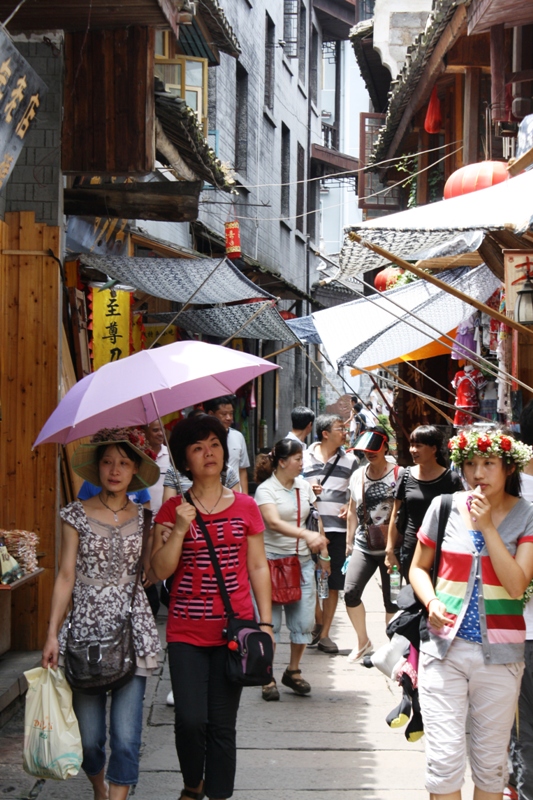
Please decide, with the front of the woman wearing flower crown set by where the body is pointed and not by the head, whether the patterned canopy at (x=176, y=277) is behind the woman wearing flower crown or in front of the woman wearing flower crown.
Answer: behind

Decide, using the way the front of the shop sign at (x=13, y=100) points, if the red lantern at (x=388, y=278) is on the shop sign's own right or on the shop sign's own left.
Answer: on the shop sign's own left

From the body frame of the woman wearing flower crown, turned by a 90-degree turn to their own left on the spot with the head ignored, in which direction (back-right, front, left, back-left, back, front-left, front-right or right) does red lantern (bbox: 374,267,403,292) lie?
left

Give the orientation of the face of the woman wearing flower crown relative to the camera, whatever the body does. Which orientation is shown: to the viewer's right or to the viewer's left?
to the viewer's left

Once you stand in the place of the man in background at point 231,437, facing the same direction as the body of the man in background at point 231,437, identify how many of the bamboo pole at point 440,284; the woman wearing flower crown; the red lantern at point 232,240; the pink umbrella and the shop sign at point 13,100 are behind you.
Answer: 1

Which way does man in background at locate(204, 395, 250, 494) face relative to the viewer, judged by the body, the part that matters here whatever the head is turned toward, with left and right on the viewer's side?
facing the viewer

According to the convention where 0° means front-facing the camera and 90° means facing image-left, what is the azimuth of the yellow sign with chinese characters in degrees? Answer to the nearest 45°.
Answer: approximately 0°

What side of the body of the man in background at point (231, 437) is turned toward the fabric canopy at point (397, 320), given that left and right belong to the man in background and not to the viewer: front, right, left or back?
left

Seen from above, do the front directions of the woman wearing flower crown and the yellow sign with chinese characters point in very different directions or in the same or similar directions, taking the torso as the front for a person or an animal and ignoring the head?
same or similar directions

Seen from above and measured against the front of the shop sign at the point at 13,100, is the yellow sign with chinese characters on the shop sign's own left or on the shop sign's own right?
on the shop sign's own left

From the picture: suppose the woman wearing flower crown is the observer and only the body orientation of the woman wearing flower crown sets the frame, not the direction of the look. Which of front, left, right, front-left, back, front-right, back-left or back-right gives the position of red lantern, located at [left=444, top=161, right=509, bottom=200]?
back

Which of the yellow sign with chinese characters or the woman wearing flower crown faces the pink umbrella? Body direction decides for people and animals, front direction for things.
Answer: the yellow sign with chinese characters

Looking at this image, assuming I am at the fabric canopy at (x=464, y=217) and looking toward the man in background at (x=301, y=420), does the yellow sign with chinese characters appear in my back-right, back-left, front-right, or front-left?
front-left

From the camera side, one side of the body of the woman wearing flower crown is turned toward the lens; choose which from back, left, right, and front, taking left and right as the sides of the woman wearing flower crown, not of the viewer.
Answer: front

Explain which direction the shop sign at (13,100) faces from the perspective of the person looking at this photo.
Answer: facing the viewer and to the right of the viewer

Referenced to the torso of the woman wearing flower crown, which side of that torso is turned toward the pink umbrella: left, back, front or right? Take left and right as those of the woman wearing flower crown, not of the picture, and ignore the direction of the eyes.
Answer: right

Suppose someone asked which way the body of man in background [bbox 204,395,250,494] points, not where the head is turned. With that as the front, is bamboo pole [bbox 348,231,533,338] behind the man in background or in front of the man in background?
in front
